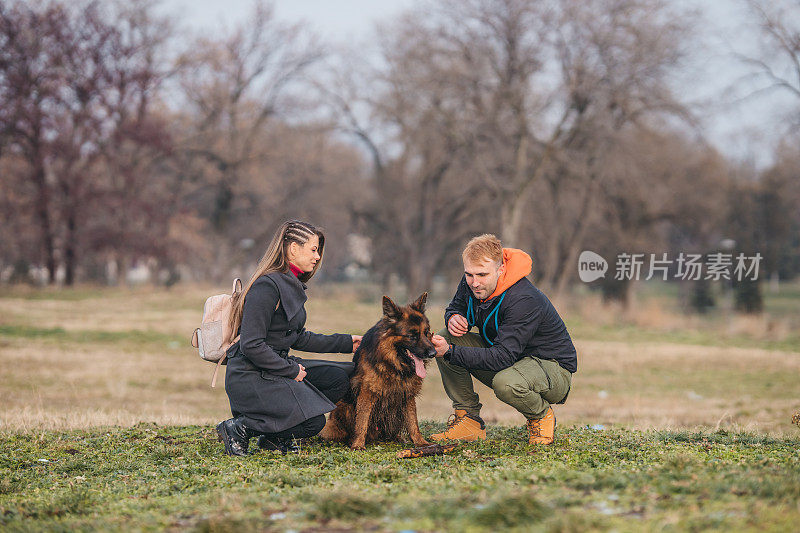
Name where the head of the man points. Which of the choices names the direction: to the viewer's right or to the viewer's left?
to the viewer's left

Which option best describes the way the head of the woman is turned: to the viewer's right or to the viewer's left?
to the viewer's right

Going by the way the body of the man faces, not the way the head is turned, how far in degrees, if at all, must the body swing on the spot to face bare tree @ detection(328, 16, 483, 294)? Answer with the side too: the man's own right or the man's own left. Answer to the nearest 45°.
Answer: approximately 135° to the man's own right

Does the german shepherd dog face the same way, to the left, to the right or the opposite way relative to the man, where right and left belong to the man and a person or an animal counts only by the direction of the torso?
to the left

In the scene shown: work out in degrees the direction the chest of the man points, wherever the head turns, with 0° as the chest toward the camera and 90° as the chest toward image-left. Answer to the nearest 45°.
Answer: approximately 45°

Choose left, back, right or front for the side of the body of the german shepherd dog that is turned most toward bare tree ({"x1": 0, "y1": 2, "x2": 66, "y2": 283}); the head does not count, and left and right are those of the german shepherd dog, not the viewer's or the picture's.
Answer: back

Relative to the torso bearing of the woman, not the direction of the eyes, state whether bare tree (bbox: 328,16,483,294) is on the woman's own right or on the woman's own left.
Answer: on the woman's own left

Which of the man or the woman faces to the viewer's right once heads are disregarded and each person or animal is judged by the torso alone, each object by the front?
the woman

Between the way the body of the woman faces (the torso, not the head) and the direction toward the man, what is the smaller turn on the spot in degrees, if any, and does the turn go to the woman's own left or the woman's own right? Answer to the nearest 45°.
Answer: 0° — they already face them

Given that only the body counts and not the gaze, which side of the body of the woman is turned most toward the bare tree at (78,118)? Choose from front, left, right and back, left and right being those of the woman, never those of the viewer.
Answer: left

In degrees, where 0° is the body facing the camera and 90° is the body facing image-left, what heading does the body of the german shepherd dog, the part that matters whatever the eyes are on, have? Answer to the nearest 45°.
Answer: approximately 315°

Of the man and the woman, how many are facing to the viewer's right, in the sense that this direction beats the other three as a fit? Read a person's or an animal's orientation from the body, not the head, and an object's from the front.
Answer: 1

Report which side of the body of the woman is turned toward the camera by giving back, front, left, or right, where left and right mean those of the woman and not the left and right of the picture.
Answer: right
